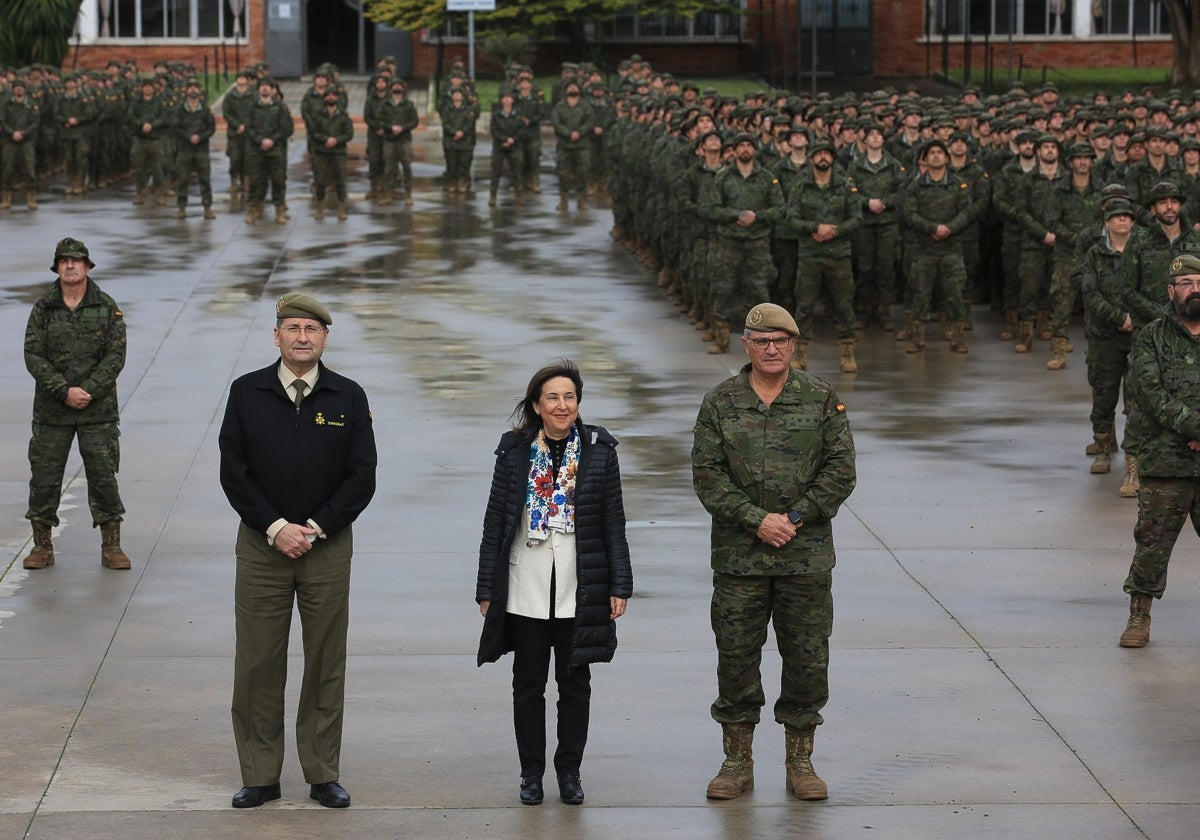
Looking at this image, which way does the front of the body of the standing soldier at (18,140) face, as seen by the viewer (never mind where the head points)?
toward the camera

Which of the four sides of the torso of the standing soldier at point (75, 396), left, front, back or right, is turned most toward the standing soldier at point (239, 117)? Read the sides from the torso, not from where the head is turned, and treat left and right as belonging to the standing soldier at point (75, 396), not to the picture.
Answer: back

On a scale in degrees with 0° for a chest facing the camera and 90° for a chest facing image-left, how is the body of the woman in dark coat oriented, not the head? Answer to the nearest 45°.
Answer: approximately 0°

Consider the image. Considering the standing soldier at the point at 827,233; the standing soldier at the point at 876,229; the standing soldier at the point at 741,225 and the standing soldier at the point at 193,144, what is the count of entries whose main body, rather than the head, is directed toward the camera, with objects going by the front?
4

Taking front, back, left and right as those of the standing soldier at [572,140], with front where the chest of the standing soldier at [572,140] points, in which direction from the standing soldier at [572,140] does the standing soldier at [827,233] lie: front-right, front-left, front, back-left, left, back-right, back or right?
front

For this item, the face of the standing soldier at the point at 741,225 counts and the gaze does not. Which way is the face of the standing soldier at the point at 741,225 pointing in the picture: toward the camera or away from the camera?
toward the camera

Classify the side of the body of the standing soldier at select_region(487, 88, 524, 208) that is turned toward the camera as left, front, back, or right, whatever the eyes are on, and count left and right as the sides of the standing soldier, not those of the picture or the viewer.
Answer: front

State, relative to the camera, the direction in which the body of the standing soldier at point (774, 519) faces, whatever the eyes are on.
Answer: toward the camera

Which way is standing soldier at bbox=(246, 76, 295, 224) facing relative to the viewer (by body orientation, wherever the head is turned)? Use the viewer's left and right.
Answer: facing the viewer

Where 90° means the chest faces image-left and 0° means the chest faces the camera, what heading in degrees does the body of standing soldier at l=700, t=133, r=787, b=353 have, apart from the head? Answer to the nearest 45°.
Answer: approximately 0°

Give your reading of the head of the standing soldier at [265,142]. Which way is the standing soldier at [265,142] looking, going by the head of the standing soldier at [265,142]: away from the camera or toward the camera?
toward the camera

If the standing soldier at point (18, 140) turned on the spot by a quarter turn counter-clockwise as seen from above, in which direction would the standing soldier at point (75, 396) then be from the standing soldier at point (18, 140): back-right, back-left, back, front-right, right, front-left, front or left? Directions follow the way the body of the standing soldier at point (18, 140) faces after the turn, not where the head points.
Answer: right

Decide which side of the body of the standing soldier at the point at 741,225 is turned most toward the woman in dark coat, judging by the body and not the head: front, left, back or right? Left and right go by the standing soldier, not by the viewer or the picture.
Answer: front

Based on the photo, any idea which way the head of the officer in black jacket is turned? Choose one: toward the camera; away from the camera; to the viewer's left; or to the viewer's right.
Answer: toward the camera

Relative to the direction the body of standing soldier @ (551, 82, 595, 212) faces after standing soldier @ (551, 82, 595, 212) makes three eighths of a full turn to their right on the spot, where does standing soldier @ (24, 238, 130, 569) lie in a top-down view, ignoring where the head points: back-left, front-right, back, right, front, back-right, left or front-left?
back-left
